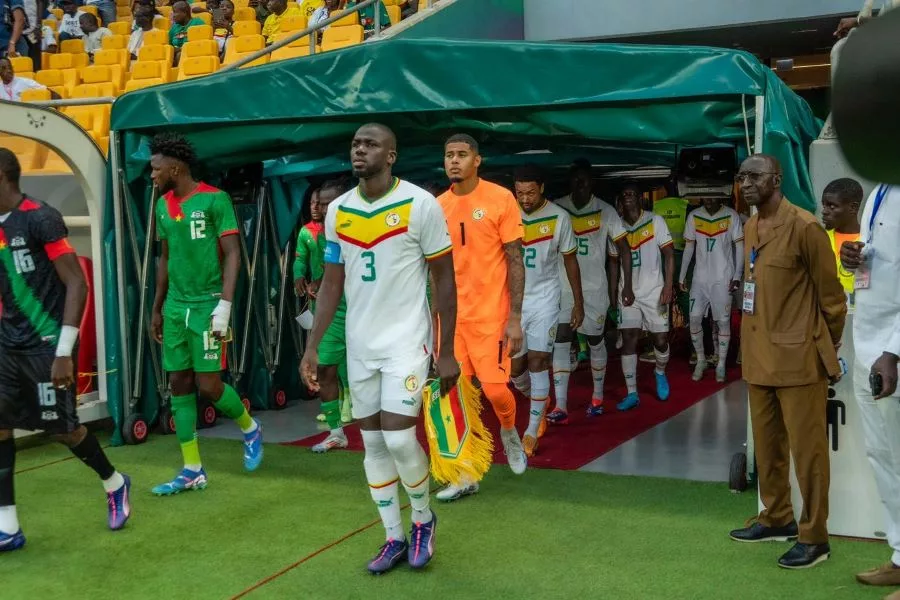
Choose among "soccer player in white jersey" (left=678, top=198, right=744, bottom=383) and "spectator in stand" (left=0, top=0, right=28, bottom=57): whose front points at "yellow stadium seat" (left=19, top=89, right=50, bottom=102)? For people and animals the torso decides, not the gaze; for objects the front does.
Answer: the spectator in stand

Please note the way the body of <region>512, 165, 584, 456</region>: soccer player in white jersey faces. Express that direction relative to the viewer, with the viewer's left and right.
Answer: facing the viewer and to the left of the viewer

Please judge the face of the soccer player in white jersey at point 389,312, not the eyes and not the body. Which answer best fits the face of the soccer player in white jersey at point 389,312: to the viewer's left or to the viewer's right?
to the viewer's left

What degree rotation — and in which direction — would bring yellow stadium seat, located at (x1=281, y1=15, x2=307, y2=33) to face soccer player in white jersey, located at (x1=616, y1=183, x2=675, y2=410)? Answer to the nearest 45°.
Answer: approximately 90° to its left

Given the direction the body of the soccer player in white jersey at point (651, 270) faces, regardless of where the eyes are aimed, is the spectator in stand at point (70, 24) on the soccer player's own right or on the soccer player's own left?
on the soccer player's own right

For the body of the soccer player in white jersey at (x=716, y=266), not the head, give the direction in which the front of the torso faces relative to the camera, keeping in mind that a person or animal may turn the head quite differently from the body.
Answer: toward the camera

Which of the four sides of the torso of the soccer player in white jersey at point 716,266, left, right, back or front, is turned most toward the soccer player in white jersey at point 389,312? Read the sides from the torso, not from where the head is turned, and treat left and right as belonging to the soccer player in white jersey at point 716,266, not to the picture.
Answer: front

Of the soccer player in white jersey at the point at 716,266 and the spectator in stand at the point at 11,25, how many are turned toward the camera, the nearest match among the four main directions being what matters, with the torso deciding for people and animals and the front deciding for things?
2

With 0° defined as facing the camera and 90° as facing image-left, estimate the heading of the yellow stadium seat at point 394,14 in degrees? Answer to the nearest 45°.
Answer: approximately 45°

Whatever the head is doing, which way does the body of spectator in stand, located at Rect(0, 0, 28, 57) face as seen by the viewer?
toward the camera

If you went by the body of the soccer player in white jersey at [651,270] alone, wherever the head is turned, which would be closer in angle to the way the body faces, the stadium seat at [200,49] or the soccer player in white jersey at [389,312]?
the soccer player in white jersey

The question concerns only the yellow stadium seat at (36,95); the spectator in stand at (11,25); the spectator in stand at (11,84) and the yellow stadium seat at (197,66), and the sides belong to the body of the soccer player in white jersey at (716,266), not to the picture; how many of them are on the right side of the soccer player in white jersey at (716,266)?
4
